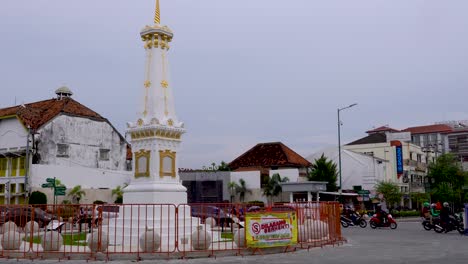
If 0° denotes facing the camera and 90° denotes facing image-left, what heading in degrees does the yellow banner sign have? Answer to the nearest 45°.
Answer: approximately 0°

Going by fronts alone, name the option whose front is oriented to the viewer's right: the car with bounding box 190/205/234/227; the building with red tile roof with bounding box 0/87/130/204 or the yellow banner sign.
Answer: the car

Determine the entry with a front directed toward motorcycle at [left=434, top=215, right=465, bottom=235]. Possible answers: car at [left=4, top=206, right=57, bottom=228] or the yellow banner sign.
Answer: the car

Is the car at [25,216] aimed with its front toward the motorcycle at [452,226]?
yes

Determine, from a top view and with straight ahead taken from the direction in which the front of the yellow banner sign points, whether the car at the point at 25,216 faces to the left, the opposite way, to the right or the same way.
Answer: to the left

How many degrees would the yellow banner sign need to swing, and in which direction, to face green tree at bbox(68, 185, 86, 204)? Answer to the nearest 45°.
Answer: approximately 135° to its right

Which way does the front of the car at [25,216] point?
to the viewer's right

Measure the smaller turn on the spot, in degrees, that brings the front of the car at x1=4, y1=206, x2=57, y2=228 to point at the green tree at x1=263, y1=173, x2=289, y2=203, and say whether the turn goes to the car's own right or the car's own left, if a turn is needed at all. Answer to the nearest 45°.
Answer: approximately 45° to the car's own left

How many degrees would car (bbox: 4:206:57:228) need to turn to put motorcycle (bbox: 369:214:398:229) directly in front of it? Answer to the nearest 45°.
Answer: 0° — it already faces it

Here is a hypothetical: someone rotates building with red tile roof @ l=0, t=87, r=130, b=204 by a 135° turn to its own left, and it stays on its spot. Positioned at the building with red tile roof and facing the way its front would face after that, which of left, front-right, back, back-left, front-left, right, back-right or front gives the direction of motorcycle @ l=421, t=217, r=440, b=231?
front-right

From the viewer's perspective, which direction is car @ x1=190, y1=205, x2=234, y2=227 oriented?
to the viewer's right

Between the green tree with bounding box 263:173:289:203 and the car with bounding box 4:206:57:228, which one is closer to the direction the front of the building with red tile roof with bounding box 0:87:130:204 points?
the car

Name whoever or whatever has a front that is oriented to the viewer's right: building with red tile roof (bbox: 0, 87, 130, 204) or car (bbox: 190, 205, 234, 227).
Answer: the car

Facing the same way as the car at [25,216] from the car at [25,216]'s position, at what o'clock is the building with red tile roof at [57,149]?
The building with red tile roof is roughly at 9 o'clock from the car.

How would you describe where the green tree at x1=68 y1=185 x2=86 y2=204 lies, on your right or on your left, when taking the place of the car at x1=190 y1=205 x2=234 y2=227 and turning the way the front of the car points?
on your left
